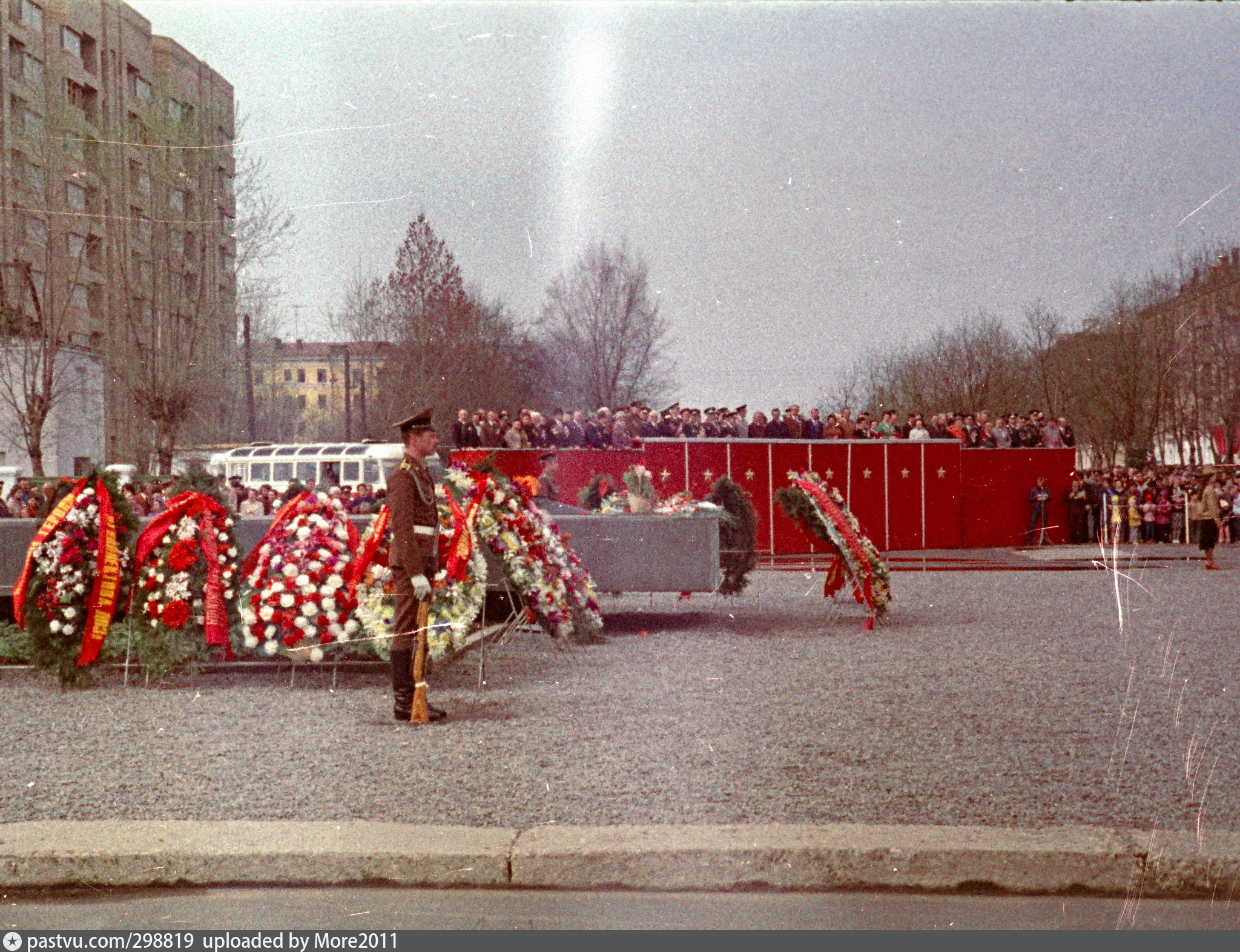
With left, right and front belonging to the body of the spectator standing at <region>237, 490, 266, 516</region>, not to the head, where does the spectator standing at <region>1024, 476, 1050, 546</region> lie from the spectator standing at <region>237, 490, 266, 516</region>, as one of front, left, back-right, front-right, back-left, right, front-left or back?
back-left

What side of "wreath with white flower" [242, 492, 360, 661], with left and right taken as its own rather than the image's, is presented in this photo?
front

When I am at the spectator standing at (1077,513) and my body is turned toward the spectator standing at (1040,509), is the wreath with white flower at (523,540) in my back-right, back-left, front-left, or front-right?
front-left

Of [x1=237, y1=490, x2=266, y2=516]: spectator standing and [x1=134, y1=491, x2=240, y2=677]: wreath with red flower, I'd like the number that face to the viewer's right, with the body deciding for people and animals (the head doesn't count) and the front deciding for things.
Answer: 0

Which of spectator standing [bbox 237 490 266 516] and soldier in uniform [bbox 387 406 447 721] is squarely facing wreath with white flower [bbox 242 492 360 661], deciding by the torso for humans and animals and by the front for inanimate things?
the spectator standing

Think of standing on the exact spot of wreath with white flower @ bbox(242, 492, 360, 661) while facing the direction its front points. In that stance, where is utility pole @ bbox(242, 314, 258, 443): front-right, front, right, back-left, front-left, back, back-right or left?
back

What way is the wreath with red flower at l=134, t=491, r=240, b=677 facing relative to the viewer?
toward the camera

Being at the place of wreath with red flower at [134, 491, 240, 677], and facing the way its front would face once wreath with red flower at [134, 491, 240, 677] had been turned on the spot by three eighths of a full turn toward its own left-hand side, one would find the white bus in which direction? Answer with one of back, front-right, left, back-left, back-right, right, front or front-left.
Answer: front-left

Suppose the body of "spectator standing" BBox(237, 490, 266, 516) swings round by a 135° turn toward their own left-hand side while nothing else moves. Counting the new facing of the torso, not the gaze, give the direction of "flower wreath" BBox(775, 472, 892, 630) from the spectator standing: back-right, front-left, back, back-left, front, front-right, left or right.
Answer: front-right

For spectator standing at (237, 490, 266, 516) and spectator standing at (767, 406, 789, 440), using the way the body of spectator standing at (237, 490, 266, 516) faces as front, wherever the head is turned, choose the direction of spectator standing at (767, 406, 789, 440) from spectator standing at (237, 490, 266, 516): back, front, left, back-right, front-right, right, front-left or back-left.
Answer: back-left

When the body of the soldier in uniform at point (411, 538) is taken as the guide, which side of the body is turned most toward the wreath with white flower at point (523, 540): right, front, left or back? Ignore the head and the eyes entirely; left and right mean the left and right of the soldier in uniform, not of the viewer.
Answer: left

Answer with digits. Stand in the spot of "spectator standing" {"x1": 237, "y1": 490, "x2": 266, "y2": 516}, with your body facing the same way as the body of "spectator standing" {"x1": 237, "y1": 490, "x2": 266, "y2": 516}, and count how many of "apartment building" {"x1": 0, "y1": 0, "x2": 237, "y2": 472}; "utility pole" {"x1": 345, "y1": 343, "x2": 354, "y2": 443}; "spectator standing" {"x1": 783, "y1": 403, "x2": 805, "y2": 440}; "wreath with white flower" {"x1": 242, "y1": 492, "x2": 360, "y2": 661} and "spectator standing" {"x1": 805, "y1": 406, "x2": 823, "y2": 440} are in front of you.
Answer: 1

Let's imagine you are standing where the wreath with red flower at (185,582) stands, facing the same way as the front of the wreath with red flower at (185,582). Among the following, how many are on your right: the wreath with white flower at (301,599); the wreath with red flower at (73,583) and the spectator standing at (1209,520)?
1

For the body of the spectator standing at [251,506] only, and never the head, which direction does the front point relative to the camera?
toward the camera

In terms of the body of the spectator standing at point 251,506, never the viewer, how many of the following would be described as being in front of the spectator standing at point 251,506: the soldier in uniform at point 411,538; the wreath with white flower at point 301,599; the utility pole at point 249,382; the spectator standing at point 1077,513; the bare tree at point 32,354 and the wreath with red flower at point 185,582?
3

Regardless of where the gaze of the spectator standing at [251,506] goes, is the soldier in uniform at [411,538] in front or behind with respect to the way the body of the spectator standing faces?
in front
